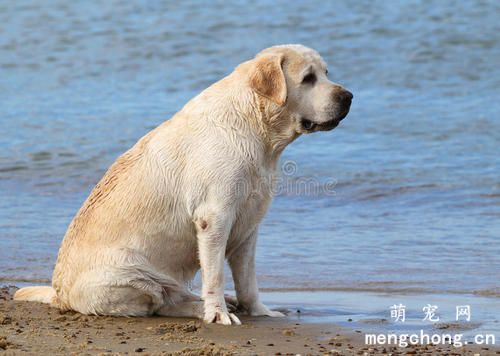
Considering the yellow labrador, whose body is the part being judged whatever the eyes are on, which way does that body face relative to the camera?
to the viewer's right
